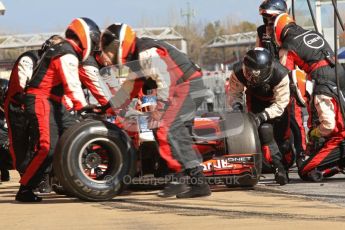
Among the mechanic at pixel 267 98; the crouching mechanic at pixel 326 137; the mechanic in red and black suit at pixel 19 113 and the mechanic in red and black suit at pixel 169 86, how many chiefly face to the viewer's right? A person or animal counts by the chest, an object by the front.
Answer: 1

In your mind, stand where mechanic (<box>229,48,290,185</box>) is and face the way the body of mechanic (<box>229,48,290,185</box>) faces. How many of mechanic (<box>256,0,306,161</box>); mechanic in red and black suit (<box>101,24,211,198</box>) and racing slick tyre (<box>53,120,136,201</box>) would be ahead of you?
2

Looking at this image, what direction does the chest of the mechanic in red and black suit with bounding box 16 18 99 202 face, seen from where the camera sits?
to the viewer's right

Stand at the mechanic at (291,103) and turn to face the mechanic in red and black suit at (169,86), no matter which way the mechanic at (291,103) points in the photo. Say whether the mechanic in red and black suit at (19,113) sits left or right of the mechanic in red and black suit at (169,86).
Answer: right

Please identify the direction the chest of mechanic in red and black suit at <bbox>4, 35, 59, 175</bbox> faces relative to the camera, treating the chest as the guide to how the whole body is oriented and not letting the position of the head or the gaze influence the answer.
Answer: to the viewer's right

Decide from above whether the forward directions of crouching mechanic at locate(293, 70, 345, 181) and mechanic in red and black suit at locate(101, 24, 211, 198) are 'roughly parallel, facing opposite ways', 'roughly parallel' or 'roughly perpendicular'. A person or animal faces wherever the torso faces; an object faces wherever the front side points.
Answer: roughly parallel

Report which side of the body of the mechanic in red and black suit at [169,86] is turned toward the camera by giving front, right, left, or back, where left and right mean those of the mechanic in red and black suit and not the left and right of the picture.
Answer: left

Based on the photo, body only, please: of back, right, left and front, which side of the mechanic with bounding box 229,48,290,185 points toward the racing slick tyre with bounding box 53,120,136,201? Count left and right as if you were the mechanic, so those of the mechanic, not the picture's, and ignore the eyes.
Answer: front

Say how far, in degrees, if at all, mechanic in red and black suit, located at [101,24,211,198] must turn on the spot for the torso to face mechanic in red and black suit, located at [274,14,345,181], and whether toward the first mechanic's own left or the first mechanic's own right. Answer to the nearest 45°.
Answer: approximately 135° to the first mechanic's own right

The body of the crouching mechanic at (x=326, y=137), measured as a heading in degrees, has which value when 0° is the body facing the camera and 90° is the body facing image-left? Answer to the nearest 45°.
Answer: approximately 90°

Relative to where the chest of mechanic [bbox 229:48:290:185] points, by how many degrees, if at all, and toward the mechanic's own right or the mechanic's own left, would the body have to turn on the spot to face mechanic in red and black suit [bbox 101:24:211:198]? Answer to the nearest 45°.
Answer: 0° — they already face them

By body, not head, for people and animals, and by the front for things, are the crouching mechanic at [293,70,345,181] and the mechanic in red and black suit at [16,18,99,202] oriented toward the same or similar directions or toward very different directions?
very different directions
